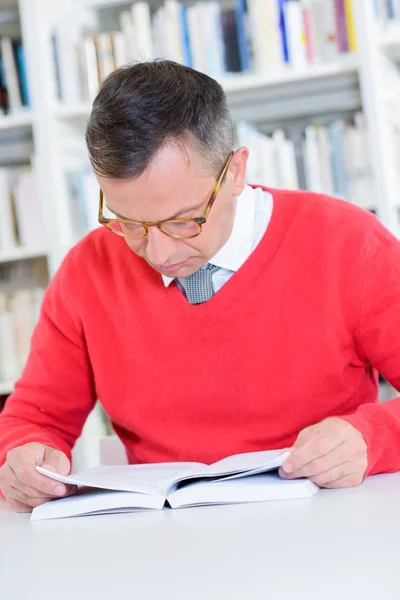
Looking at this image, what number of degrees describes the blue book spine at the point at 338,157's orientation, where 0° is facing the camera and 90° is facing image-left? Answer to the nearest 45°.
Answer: approximately 0°

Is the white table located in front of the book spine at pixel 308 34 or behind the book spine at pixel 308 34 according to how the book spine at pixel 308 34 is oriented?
in front

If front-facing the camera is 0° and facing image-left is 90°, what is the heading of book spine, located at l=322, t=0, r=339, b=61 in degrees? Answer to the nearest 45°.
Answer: approximately 0°
